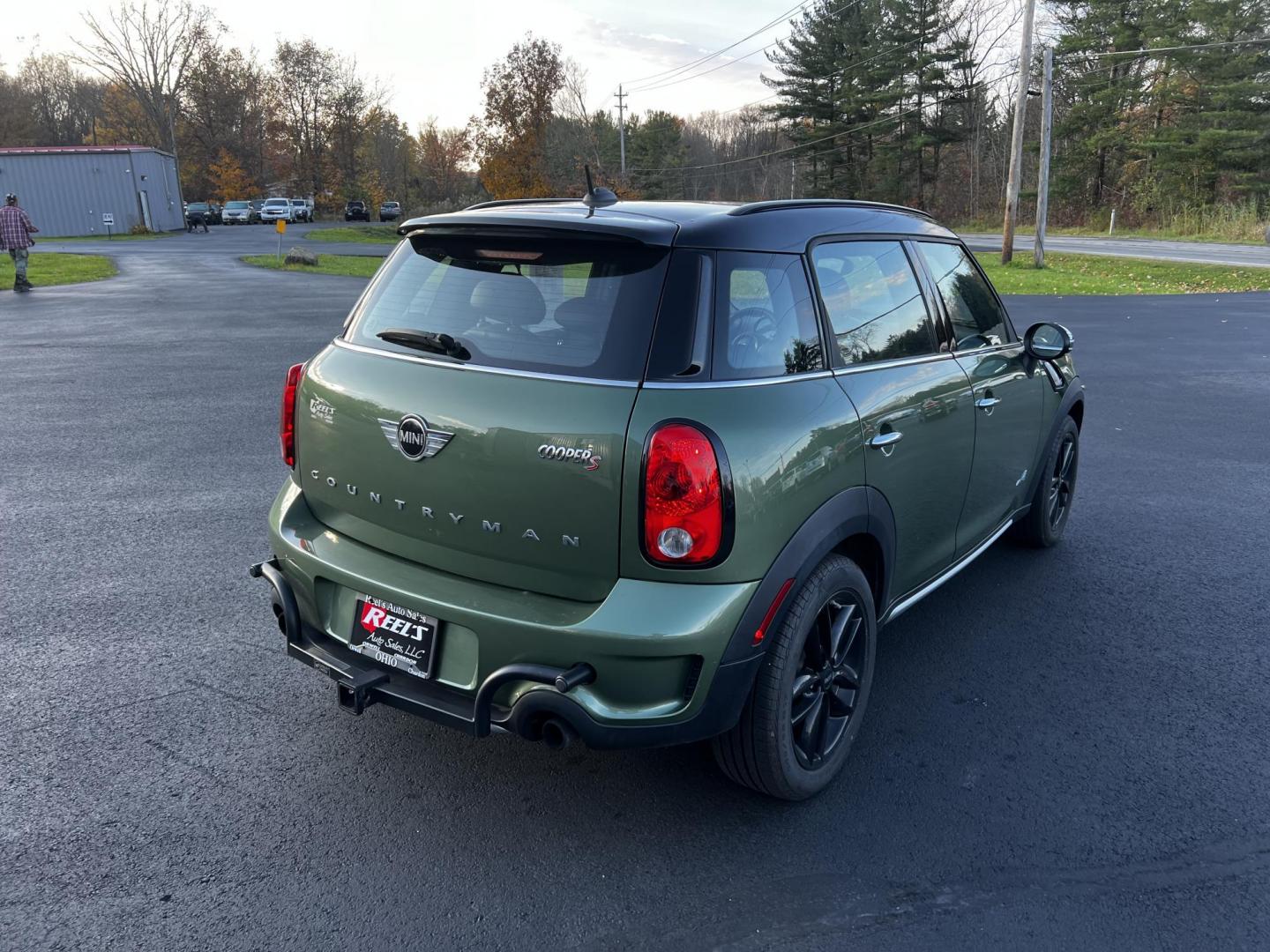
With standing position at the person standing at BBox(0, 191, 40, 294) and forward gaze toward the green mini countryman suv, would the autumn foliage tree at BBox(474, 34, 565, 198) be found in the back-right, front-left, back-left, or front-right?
back-left

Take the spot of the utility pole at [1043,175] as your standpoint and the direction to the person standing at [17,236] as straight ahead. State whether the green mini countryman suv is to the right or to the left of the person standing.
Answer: left

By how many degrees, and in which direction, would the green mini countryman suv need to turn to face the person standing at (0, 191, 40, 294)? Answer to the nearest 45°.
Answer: approximately 90° to its left

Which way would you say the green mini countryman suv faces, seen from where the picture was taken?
facing away from the viewer and to the right of the viewer

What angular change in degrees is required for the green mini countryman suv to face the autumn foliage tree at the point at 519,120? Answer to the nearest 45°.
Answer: approximately 45° to its left

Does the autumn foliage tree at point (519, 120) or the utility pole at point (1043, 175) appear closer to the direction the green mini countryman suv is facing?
the utility pole

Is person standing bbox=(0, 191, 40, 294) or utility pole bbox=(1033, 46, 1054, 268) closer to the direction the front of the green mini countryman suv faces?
the utility pole

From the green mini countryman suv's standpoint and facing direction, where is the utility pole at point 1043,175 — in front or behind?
in front

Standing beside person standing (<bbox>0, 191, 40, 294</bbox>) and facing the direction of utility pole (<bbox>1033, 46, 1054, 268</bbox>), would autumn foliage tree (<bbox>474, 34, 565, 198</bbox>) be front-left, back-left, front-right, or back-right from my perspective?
front-left

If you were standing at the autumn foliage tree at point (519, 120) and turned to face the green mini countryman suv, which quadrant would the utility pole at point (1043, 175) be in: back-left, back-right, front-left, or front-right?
front-left
